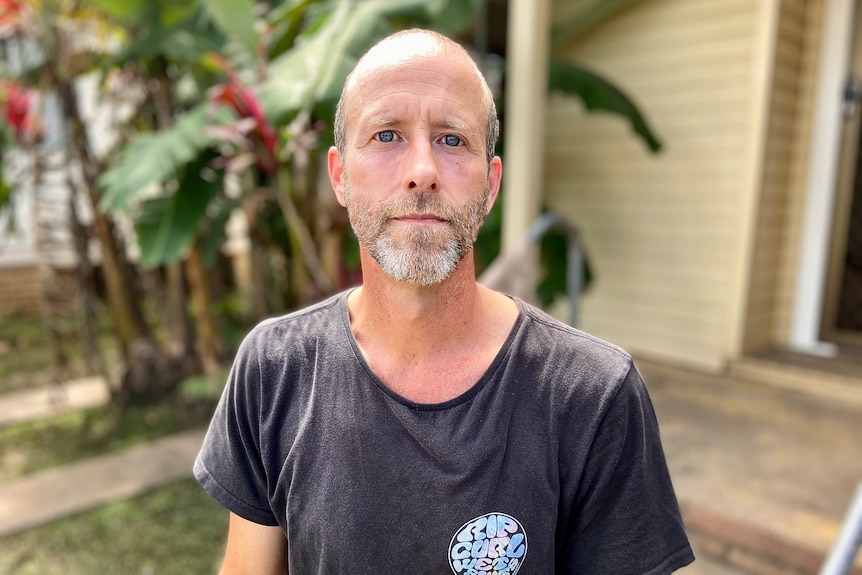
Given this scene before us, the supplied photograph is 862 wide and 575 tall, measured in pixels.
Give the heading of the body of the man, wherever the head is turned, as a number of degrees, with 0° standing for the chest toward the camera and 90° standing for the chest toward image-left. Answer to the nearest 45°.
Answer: approximately 0°

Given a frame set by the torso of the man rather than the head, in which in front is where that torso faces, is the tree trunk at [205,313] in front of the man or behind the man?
behind

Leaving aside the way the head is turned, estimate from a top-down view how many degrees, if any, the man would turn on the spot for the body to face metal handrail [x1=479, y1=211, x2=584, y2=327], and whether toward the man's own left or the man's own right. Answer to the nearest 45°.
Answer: approximately 180°

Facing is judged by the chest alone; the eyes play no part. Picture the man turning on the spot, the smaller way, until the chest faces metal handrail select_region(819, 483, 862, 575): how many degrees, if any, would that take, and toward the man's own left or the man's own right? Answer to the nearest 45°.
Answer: approximately 135° to the man's own left

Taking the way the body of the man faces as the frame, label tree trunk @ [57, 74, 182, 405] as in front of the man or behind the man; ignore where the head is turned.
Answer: behind
